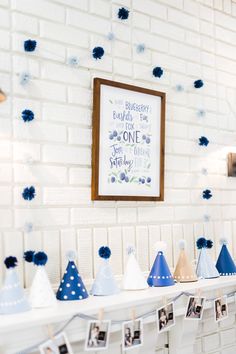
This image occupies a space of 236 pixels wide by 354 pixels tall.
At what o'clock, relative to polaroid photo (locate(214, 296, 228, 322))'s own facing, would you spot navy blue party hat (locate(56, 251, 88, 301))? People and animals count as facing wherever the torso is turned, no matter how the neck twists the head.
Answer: The navy blue party hat is roughly at 3 o'clock from the polaroid photo.

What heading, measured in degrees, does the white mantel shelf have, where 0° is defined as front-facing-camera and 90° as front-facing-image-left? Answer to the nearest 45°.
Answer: approximately 315°

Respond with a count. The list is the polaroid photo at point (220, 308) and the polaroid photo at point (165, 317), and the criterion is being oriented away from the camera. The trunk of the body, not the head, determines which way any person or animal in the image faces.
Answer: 0

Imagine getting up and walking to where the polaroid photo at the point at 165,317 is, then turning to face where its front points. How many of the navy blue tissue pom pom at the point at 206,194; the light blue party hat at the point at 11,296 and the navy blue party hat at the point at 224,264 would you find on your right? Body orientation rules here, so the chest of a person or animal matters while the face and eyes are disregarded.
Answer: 1

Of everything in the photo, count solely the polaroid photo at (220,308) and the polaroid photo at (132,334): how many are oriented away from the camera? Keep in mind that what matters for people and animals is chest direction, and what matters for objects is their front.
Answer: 0

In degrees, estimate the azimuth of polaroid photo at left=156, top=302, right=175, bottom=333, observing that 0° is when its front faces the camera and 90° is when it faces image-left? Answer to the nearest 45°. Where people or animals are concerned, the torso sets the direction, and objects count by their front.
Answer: approximately 315°

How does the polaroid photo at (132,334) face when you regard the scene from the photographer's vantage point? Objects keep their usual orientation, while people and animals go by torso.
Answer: facing the viewer and to the right of the viewer

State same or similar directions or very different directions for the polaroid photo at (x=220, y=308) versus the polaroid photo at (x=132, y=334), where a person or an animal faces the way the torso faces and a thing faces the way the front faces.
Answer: same or similar directions

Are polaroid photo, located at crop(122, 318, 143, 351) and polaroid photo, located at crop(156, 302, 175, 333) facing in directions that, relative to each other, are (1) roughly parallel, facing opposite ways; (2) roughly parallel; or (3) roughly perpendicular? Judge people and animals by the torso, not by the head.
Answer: roughly parallel
